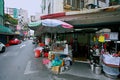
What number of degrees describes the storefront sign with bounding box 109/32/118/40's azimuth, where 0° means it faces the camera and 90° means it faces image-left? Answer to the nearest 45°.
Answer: approximately 0°
